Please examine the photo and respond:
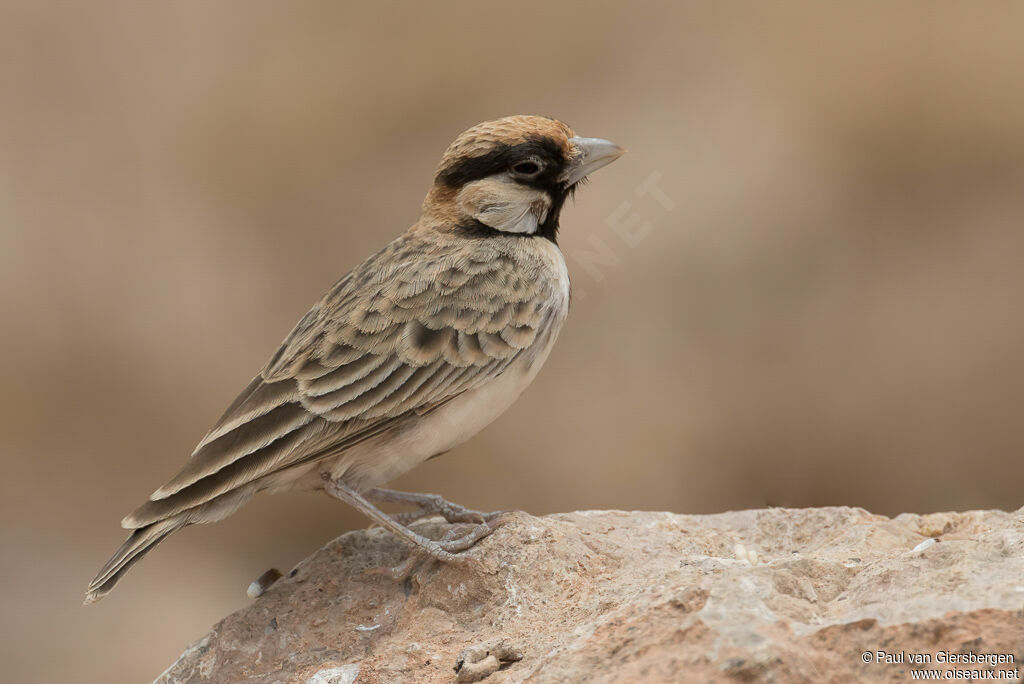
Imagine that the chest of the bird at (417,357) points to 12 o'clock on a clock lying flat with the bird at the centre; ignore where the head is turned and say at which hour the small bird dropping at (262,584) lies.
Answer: The small bird dropping is roughly at 6 o'clock from the bird.

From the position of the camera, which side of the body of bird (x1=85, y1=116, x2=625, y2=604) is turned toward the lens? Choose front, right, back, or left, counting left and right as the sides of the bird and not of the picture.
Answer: right

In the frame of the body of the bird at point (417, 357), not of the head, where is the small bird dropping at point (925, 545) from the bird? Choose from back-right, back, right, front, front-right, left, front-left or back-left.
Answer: front-right
